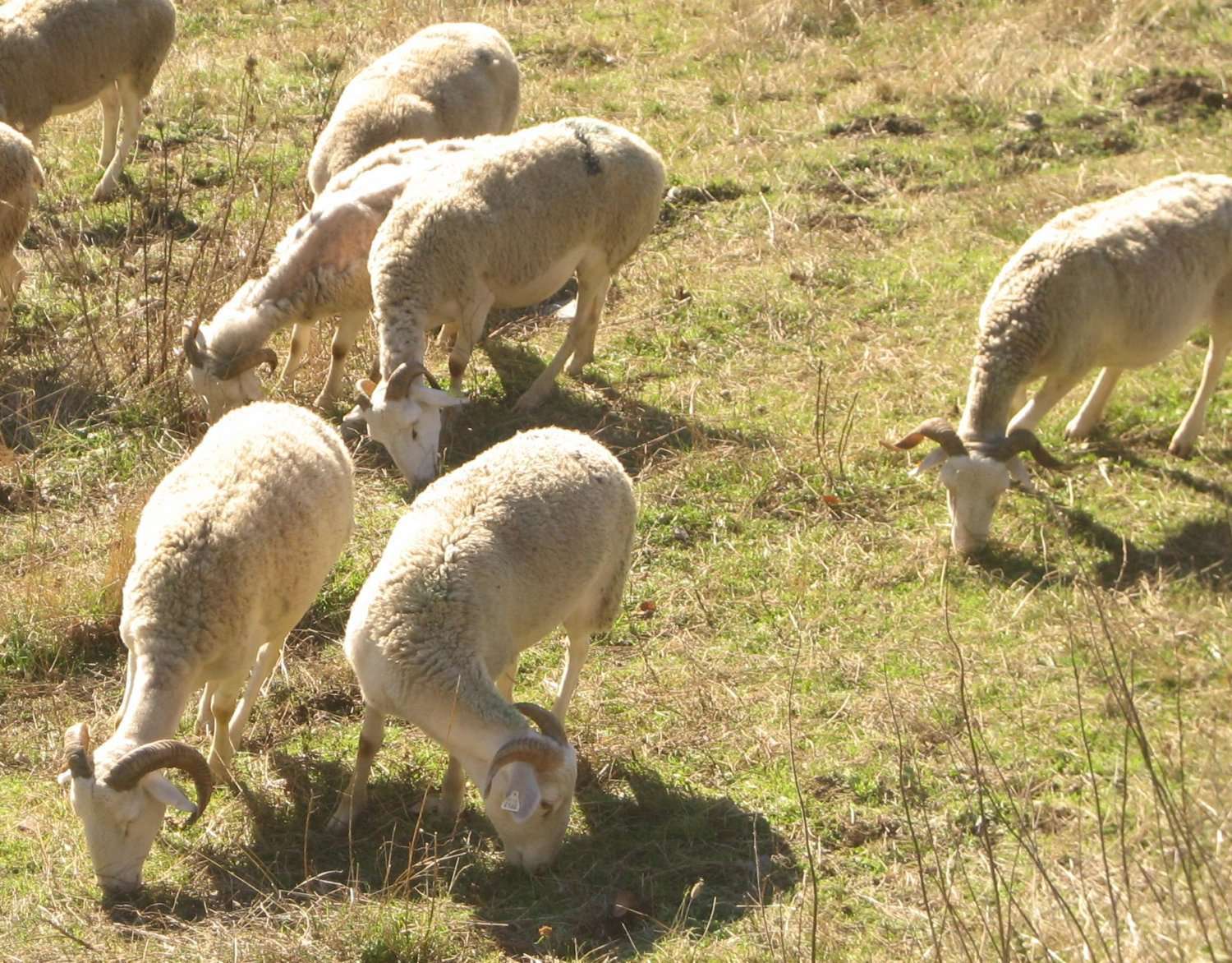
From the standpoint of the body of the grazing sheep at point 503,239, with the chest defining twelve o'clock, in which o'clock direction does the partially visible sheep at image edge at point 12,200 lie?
The partially visible sheep at image edge is roughly at 2 o'clock from the grazing sheep.

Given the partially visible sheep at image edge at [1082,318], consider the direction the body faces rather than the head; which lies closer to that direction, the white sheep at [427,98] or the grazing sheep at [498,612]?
the grazing sheep

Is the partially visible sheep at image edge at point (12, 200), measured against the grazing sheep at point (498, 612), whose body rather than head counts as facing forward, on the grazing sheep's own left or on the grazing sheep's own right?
on the grazing sheep's own right

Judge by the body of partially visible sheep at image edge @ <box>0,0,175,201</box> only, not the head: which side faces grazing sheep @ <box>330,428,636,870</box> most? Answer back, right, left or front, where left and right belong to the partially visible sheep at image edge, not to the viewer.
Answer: left

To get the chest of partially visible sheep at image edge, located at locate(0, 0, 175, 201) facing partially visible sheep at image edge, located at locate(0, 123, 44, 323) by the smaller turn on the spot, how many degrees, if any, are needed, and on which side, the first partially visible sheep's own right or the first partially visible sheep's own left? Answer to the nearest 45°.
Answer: approximately 90° to the first partially visible sheep's own left

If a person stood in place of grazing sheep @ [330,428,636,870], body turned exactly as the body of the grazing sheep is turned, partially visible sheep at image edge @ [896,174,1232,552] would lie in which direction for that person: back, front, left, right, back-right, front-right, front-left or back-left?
back

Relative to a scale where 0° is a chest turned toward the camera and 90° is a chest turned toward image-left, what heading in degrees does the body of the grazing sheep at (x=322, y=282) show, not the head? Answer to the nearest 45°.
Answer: approximately 45°

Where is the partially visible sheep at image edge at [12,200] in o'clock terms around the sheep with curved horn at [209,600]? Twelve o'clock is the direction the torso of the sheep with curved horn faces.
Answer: The partially visible sheep at image edge is roughly at 4 o'clock from the sheep with curved horn.

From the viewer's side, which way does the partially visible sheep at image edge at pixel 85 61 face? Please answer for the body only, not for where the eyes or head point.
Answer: to the viewer's left

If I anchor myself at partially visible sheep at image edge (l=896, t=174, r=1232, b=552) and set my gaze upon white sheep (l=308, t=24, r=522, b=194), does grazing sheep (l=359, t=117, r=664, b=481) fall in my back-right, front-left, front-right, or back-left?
front-left

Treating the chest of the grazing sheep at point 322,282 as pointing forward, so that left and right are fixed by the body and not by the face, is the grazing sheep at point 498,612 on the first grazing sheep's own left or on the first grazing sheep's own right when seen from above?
on the first grazing sheep's own left
